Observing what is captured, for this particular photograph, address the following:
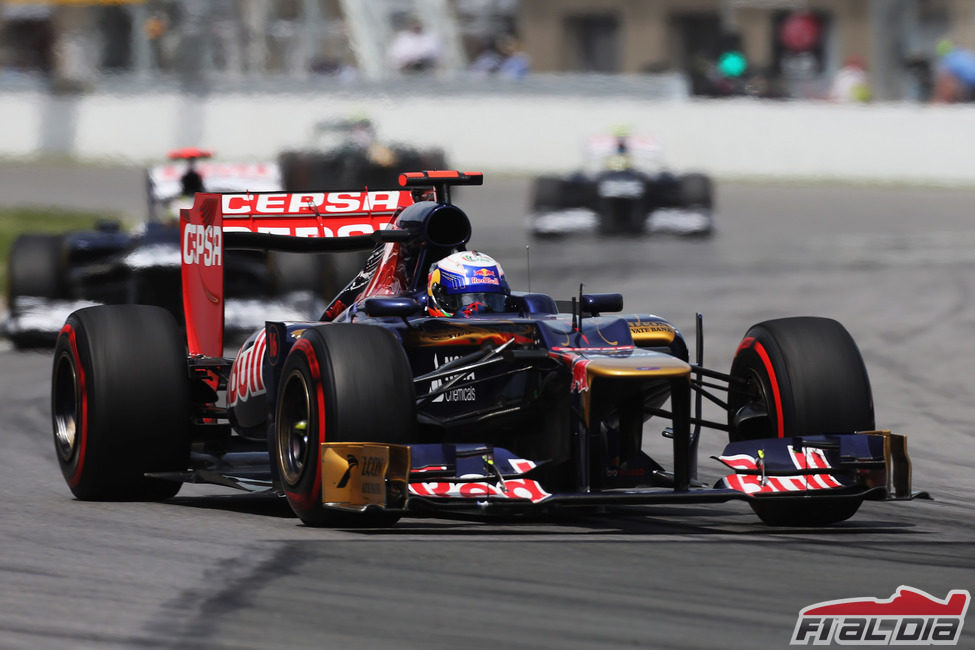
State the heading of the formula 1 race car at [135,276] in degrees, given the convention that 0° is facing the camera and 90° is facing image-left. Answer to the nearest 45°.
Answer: approximately 0°

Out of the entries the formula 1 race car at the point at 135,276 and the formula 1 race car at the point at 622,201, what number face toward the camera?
2

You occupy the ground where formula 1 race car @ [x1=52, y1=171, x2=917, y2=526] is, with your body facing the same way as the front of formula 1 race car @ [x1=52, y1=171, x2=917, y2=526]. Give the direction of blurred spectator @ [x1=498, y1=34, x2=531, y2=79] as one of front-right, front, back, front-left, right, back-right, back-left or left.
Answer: back-left

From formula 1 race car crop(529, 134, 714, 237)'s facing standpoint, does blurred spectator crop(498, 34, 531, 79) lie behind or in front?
behind

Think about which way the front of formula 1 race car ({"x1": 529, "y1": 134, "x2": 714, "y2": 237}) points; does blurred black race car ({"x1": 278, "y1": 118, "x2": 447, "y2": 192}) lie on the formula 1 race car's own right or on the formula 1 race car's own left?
on the formula 1 race car's own right

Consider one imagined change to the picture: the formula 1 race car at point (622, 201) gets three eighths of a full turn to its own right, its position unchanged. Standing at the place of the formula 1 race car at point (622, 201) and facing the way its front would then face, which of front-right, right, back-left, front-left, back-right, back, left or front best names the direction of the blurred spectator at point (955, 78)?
right

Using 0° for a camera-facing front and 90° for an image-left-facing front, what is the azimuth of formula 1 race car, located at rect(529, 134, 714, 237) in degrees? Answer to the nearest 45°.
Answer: approximately 0°

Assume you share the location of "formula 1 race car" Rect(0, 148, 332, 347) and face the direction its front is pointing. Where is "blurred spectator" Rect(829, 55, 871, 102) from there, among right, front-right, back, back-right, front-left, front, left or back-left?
back-left
